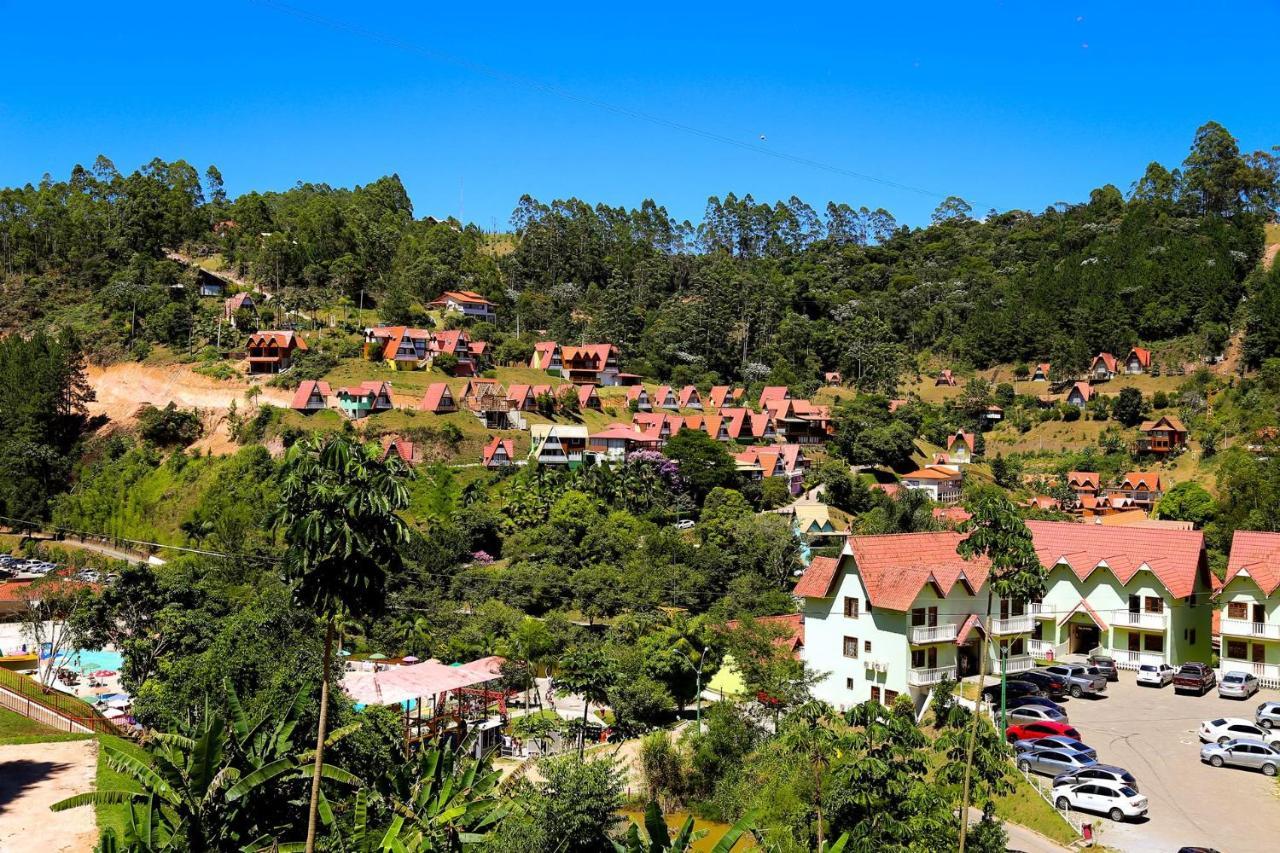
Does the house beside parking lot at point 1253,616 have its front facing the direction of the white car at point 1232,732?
yes

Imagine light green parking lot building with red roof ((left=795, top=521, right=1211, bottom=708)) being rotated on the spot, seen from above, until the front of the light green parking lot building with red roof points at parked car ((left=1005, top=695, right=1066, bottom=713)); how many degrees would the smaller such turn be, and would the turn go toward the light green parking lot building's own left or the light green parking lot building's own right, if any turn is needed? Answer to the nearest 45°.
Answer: approximately 45° to the light green parking lot building's own left

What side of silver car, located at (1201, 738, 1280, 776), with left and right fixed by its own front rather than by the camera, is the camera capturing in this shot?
left

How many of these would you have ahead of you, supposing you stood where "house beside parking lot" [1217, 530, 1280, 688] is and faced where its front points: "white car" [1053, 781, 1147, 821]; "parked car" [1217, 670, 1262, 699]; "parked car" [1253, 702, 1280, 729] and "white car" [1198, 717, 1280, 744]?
4

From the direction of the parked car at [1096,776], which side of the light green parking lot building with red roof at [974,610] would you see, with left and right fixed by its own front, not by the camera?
front

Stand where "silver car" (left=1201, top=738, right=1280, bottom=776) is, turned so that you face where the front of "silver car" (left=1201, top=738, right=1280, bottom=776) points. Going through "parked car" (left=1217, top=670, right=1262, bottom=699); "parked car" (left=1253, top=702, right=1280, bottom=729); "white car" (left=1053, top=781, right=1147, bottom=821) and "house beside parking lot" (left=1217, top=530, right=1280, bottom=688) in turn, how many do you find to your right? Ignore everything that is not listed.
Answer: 3

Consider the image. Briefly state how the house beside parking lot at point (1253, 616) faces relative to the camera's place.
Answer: facing the viewer

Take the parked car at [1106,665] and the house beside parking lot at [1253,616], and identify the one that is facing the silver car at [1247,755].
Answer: the house beside parking lot

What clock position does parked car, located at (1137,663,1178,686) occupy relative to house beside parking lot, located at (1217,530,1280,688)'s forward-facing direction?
The parked car is roughly at 2 o'clock from the house beside parking lot.

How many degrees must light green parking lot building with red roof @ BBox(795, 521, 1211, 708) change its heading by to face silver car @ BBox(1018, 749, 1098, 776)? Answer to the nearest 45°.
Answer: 0° — it already faces it

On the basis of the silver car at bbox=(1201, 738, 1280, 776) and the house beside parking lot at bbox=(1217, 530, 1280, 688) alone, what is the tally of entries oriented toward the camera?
1

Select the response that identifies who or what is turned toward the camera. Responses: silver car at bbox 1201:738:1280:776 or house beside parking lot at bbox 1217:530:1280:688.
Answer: the house beside parking lot

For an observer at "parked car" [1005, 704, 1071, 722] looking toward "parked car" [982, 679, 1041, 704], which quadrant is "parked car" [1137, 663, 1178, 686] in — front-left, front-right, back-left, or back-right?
front-right

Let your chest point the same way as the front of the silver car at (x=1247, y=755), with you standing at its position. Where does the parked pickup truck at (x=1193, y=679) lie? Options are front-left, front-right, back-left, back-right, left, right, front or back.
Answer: right

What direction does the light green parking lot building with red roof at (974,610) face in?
toward the camera
